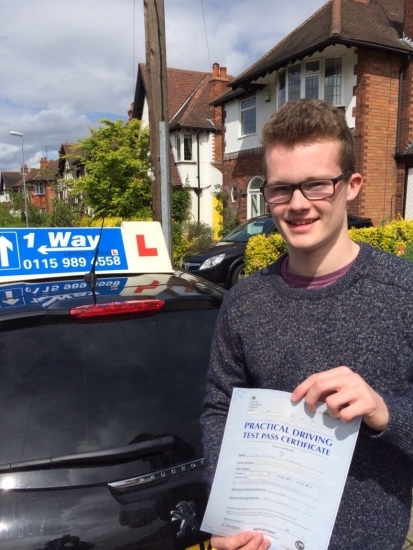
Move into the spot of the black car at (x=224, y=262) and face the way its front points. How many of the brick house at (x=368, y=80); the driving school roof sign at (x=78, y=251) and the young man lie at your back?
1

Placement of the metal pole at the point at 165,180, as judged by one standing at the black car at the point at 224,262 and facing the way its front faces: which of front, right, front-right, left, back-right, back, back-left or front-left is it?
front-left

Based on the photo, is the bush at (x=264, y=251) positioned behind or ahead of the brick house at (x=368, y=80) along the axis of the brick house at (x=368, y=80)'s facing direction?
ahead

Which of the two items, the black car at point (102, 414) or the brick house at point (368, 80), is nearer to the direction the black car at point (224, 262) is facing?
the black car

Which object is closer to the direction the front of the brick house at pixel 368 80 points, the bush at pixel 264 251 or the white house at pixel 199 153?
the bush

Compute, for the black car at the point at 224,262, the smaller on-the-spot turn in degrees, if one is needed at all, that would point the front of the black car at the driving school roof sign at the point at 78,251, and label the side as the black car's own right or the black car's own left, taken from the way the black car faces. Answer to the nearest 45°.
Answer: approximately 45° to the black car's own left

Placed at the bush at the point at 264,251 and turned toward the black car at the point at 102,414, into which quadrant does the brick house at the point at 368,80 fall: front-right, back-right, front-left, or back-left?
back-left

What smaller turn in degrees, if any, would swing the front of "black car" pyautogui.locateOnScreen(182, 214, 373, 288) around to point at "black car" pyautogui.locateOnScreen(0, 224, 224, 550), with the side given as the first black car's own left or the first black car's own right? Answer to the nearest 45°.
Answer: approximately 45° to the first black car's own left

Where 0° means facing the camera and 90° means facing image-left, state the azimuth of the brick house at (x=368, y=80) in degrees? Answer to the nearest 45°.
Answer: approximately 45°

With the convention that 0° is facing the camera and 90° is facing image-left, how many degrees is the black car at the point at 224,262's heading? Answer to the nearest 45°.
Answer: approximately 45°

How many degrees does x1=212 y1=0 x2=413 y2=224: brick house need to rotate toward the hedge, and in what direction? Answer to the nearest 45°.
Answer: approximately 45° to its left

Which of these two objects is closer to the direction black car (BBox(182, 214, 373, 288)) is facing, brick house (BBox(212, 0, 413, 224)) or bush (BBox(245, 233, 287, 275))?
the bush

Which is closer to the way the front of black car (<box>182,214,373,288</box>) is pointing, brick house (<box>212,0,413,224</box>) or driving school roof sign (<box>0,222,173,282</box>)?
the driving school roof sign

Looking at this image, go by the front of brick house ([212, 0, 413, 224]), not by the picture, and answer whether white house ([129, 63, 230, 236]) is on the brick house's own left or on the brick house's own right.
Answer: on the brick house's own right
